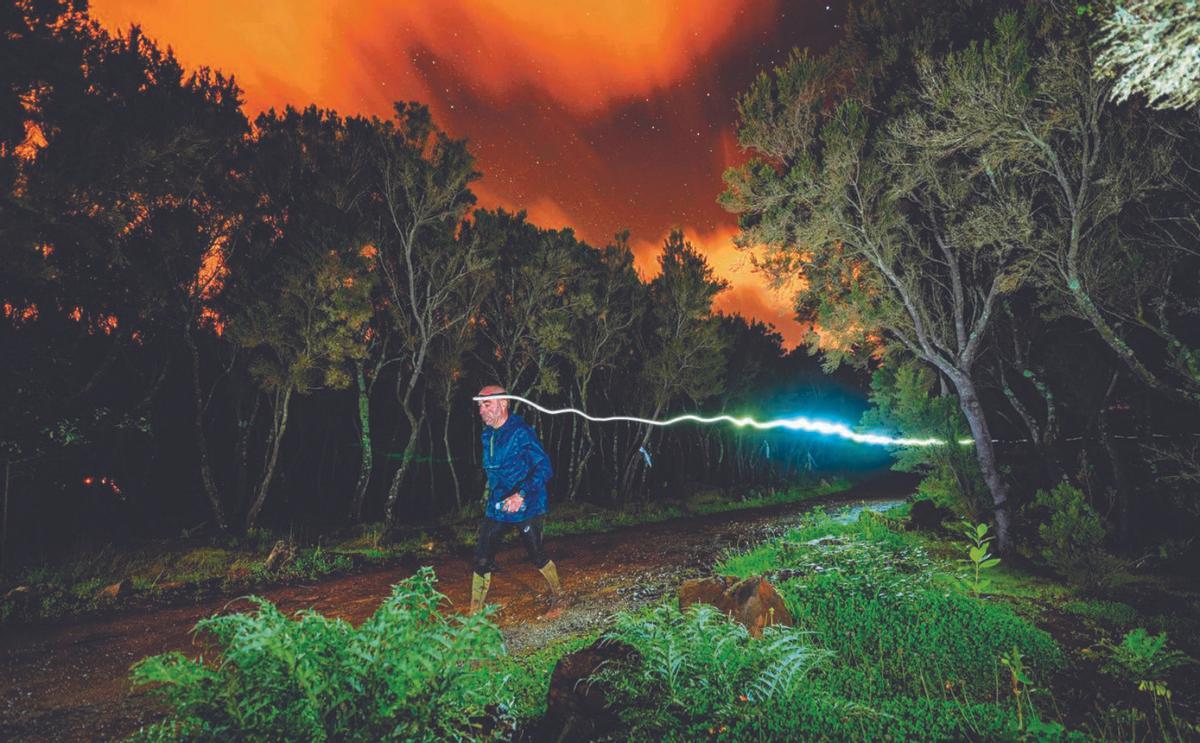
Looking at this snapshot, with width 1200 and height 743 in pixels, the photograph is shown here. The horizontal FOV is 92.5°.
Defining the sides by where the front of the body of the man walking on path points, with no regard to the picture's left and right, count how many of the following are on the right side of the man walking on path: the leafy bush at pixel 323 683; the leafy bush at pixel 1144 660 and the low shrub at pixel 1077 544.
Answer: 0

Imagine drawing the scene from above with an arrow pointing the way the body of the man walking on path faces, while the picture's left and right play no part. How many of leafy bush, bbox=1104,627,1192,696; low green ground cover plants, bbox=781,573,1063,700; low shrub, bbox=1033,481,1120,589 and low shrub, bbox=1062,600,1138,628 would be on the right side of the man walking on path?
0

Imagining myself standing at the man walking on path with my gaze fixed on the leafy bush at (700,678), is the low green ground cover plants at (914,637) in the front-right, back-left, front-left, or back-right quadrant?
front-left

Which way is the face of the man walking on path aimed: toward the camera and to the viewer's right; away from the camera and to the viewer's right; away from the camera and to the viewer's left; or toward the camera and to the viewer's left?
toward the camera and to the viewer's left

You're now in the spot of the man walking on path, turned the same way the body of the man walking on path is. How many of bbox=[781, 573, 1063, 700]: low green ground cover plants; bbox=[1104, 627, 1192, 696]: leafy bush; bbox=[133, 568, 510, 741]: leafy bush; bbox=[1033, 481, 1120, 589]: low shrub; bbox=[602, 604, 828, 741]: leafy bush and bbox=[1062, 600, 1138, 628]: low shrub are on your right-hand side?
0

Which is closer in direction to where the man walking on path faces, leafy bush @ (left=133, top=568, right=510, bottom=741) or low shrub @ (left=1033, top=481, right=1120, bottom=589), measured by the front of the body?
the leafy bush

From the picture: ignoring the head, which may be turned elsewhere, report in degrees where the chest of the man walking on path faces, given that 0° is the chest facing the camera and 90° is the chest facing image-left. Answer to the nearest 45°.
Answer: approximately 45°

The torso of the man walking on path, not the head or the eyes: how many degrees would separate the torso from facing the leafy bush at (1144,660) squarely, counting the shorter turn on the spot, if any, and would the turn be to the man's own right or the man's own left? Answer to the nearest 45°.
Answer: approximately 90° to the man's own left

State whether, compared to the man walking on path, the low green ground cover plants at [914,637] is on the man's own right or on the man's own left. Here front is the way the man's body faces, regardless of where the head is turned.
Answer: on the man's own left

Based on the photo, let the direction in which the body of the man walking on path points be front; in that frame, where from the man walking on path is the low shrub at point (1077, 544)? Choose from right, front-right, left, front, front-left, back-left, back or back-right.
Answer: back-left

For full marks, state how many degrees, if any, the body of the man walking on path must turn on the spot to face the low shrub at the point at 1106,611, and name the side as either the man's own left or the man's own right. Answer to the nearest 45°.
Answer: approximately 135° to the man's own left

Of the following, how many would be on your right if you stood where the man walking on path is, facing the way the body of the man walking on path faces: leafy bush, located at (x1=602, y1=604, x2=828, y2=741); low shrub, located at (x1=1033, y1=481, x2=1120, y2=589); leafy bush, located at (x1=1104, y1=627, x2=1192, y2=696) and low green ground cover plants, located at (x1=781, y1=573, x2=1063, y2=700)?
0

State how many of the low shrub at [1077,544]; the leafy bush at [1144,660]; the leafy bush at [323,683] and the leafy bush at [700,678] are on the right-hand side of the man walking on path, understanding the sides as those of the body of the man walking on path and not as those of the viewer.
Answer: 0

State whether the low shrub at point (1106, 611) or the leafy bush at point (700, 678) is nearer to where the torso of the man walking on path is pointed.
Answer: the leafy bush

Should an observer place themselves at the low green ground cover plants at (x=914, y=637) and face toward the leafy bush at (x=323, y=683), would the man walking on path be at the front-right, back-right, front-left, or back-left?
front-right

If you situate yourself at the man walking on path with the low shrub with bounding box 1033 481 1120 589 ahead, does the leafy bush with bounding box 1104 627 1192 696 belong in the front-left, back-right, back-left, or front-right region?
front-right

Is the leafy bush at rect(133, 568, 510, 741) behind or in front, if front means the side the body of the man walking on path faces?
in front

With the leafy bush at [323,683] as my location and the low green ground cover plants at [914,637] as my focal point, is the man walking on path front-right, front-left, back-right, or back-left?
front-left

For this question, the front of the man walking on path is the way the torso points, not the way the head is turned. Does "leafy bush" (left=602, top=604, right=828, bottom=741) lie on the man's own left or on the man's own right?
on the man's own left

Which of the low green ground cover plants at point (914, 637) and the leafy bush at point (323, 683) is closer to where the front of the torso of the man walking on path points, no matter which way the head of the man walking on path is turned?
the leafy bush
